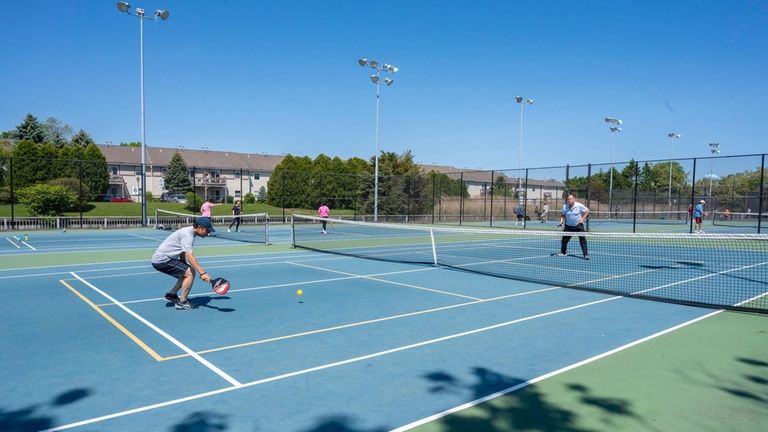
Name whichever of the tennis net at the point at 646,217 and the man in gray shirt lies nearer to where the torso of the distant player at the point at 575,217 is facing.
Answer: the man in gray shirt

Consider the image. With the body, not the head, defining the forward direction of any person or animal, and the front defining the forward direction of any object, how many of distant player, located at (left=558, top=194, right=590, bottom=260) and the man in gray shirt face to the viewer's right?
1

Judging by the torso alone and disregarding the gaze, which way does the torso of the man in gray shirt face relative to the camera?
to the viewer's right

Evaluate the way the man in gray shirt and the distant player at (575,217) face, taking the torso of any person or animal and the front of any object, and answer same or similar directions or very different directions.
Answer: very different directions

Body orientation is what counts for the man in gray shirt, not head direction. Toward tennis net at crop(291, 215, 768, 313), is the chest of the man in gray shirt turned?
yes

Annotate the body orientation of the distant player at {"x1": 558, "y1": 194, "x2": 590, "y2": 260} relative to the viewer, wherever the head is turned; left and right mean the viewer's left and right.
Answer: facing the viewer and to the left of the viewer

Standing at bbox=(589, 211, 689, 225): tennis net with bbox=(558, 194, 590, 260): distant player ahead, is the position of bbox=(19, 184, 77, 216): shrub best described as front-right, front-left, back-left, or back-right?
front-right

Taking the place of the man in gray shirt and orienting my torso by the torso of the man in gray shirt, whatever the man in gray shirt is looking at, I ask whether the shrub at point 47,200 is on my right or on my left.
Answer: on my left

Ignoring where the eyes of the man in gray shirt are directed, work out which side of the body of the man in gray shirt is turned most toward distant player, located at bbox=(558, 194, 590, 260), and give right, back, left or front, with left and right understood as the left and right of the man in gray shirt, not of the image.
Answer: front

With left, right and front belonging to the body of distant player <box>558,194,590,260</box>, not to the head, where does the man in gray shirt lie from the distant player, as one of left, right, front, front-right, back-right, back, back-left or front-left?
front

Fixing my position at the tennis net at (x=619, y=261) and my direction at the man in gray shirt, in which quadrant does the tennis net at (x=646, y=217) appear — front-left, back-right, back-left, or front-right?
back-right

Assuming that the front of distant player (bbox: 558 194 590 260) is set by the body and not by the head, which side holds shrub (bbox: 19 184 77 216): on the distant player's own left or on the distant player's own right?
on the distant player's own right

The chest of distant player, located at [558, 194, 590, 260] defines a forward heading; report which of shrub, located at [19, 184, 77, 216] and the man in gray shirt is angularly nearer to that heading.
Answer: the man in gray shirt
